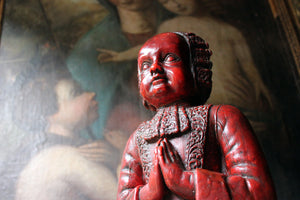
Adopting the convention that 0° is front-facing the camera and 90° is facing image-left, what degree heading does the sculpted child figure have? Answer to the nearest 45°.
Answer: approximately 45°
